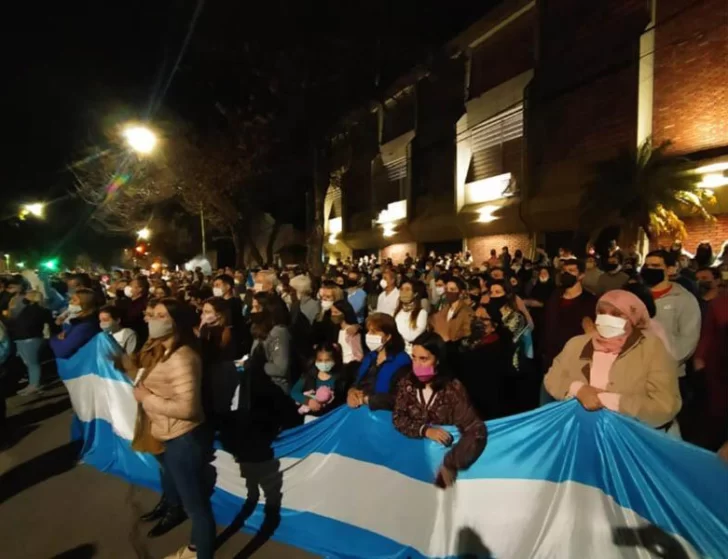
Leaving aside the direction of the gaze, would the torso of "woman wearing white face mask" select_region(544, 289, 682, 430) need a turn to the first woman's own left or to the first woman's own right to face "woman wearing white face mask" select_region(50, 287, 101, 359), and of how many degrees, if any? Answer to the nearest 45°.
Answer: approximately 45° to the first woman's own right

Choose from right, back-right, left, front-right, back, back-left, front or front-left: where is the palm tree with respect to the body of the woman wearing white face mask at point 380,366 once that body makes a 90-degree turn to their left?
left

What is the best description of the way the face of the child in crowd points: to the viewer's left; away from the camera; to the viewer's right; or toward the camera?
toward the camera

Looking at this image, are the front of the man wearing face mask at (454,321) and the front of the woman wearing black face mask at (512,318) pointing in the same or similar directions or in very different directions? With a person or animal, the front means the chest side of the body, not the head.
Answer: same or similar directions

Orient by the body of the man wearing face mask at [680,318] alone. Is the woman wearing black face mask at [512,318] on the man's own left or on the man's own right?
on the man's own right

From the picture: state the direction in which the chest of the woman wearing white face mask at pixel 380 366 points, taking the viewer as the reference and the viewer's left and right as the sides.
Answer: facing the viewer and to the left of the viewer

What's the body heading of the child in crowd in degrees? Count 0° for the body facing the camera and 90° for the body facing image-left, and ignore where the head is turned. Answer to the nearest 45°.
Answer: approximately 0°

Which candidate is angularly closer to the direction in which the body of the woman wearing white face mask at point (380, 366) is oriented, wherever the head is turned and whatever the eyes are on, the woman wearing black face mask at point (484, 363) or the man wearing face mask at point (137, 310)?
the man wearing face mask

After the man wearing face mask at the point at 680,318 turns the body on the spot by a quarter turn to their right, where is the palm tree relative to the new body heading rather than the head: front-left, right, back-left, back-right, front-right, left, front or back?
front-right

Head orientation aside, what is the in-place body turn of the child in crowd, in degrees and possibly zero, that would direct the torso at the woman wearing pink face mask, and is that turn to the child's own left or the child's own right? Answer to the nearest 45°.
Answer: approximately 45° to the child's own left

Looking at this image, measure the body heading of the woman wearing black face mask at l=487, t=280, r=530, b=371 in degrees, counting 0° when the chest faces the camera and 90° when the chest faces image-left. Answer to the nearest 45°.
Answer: approximately 45°

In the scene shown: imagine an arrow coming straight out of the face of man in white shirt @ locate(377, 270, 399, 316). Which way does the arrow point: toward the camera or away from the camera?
toward the camera

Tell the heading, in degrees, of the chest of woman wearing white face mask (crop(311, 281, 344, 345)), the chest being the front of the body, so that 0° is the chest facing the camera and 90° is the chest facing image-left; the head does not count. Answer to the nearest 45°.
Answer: approximately 45°
